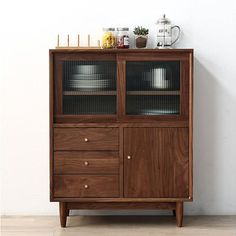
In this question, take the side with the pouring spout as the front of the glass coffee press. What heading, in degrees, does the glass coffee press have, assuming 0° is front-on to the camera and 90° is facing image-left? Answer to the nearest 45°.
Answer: approximately 90°

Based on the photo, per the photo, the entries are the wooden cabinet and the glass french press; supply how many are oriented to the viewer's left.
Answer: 1

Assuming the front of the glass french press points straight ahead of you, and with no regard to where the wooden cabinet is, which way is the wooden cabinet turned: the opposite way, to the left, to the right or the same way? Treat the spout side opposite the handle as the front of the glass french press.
to the left

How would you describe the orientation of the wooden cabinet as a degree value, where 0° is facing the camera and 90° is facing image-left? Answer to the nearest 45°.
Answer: approximately 0°
